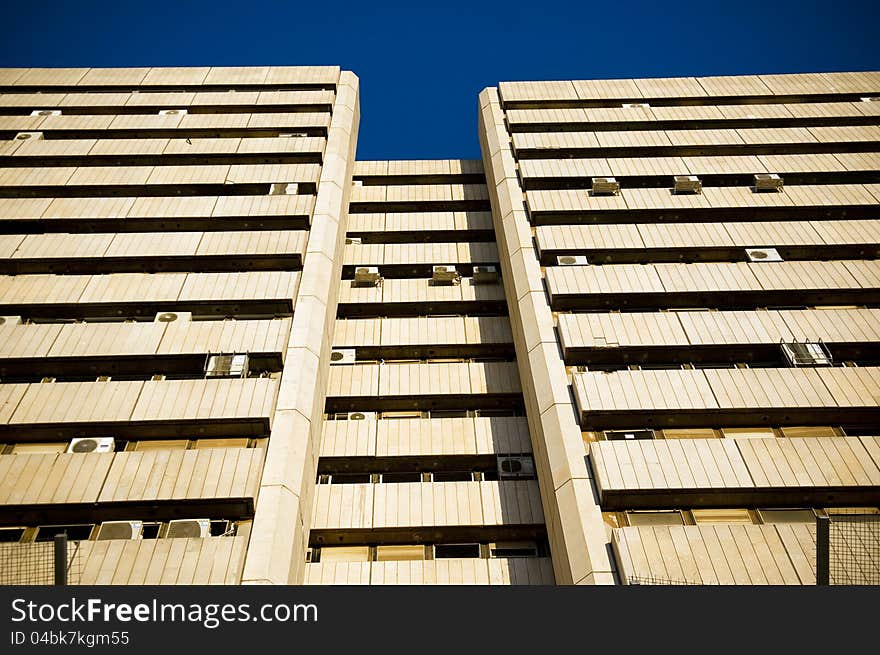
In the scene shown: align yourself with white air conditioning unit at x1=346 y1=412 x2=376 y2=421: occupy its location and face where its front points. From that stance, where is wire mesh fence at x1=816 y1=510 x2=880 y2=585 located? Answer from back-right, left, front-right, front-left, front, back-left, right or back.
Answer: front-left

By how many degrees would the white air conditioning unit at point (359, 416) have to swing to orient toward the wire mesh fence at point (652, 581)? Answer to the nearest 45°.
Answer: approximately 45° to its left

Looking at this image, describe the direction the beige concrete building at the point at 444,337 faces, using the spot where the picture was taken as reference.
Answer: facing the viewer

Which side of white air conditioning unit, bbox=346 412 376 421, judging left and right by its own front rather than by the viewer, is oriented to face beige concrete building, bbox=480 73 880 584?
left

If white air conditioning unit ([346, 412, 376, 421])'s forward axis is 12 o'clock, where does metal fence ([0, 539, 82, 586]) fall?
The metal fence is roughly at 2 o'clock from the white air conditioning unit.

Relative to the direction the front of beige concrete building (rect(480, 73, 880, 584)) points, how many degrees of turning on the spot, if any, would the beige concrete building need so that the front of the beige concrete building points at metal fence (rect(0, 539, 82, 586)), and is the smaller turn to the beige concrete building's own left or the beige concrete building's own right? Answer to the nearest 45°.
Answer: approximately 45° to the beige concrete building's own right

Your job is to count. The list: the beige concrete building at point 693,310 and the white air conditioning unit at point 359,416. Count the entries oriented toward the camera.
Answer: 2

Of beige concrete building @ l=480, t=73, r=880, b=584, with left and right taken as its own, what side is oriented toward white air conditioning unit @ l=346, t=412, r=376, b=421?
right

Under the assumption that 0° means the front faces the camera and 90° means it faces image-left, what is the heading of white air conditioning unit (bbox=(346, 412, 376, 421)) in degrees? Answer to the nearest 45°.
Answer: approximately 0°
